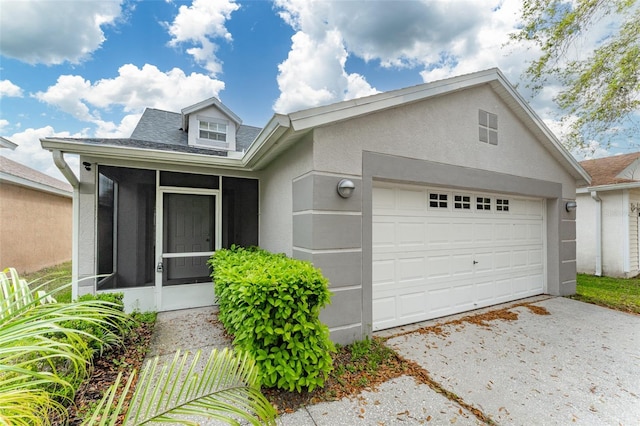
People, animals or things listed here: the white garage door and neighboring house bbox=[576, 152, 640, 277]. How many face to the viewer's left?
0

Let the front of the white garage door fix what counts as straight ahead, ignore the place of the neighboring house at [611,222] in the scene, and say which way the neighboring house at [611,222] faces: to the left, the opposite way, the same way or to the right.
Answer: the same way

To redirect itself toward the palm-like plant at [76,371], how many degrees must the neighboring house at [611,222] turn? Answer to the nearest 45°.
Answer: approximately 45° to its right

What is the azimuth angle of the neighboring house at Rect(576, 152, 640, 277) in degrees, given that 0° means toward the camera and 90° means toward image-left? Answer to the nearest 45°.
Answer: approximately 315°

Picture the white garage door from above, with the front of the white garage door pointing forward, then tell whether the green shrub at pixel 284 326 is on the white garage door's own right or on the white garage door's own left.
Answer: on the white garage door's own right

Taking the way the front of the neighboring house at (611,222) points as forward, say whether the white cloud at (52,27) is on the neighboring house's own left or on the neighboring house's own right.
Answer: on the neighboring house's own right

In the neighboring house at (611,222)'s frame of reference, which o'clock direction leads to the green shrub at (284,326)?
The green shrub is roughly at 2 o'clock from the neighboring house.

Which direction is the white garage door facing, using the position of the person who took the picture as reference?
facing the viewer and to the right of the viewer

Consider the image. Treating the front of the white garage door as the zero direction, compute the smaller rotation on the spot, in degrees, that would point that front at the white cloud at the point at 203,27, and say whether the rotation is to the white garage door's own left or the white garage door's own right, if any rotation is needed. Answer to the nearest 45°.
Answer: approximately 135° to the white garage door's own right

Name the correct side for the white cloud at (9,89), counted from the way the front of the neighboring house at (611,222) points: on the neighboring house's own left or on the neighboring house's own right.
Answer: on the neighboring house's own right

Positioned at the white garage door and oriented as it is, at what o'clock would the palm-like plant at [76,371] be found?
The palm-like plant is roughly at 2 o'clock from the white garage door.

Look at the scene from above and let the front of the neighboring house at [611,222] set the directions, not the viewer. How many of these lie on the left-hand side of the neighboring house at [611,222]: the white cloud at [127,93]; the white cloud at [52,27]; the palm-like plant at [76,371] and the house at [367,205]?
0

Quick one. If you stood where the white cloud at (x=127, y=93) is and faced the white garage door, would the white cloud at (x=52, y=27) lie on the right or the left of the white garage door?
right
